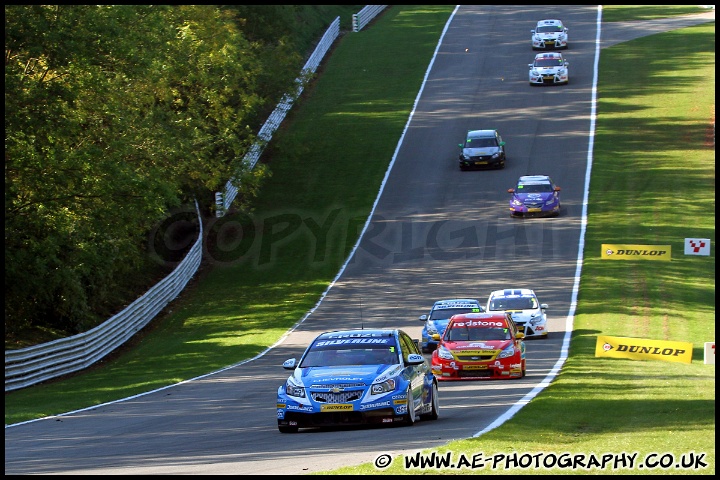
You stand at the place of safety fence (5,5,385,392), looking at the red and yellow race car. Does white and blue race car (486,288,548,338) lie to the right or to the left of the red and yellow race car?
left

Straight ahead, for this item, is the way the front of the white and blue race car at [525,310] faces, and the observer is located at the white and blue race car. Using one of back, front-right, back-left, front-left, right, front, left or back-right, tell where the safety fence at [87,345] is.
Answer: right

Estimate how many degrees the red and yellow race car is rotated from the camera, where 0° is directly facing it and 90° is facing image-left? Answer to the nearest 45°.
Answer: approximately 0°

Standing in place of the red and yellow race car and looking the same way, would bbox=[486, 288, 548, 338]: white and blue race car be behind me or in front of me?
behind

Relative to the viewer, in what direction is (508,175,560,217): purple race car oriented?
toward the camera

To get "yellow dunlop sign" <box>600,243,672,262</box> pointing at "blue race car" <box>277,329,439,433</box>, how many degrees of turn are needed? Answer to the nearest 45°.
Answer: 0° — it already faces it

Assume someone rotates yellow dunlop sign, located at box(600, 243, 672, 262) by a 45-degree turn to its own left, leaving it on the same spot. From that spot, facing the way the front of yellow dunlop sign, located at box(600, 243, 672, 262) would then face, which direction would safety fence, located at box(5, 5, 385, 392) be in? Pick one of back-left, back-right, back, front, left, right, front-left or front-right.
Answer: right

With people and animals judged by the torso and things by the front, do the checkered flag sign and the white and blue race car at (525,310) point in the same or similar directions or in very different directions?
same or similar directions

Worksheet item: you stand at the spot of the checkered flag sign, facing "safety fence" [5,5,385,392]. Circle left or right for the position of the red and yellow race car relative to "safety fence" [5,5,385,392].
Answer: left

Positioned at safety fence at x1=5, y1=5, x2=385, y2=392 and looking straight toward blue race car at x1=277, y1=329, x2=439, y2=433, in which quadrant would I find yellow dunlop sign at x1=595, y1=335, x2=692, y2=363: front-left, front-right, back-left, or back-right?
front-left

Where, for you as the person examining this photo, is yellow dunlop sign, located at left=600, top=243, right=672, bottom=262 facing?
facing the viewer

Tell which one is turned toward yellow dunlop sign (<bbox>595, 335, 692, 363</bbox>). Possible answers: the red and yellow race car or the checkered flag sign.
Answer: the checkered flag sign

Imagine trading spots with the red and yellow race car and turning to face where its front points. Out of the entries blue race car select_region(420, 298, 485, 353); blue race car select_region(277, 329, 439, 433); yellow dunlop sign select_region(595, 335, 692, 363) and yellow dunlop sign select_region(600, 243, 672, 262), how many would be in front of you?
1

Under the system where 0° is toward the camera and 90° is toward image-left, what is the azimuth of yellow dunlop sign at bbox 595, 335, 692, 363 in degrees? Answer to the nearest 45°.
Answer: approximately 0°

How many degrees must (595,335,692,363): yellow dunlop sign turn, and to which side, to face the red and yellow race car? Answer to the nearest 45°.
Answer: approximately 45° to its right

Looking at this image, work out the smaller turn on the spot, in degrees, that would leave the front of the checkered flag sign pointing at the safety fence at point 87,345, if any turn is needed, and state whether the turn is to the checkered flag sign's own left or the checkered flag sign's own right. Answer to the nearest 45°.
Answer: approximately 45° to the checkered flag sign's own right

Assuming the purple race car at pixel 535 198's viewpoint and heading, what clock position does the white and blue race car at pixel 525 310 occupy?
The white and blue race car is roughly at 12 o'clock from the purple race car.

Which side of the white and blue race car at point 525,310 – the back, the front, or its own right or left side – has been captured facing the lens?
front
